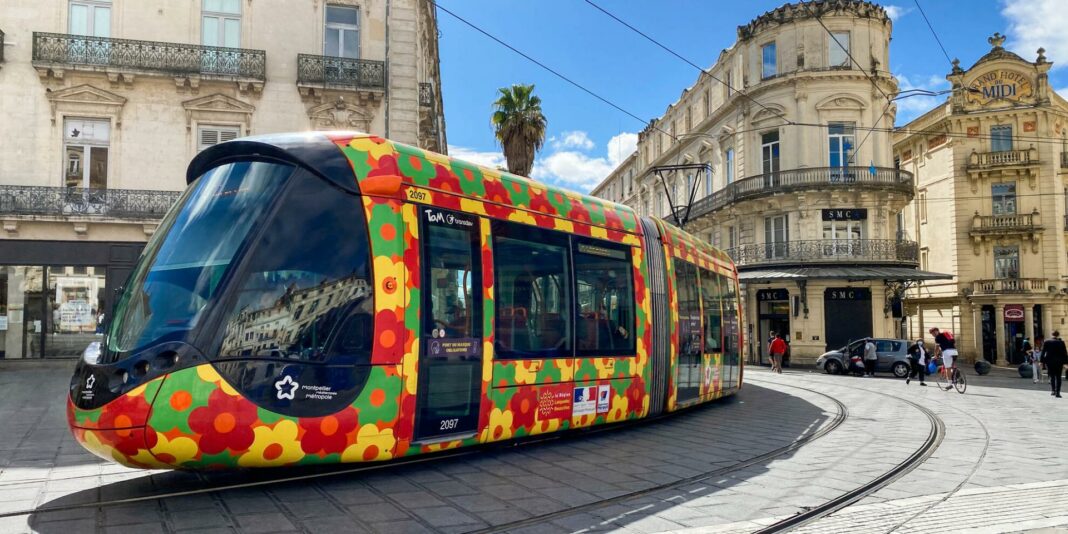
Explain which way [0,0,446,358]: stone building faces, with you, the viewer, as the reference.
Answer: facing the viewer

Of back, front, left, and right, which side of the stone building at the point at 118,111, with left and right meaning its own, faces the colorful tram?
front

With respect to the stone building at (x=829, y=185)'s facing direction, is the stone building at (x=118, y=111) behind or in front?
in front

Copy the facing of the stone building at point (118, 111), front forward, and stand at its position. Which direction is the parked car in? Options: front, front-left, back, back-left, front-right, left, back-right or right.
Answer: left

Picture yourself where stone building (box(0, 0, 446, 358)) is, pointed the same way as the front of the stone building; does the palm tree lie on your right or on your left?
on your left

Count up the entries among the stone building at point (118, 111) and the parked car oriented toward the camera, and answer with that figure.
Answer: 1

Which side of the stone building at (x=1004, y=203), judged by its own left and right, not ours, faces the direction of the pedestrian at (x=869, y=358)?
front

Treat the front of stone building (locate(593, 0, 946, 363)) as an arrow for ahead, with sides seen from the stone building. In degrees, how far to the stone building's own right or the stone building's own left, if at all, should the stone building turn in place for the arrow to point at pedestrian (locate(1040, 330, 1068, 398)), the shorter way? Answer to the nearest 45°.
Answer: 0° — it already faces them

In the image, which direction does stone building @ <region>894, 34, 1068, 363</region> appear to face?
toward the camera

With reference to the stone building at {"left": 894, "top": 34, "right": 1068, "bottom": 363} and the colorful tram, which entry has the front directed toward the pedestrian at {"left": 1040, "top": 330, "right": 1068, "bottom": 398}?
the stone building

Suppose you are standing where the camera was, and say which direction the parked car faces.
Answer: facing to the left of the viewer

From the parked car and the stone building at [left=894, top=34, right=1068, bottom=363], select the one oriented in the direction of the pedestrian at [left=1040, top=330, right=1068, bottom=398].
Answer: the stone building

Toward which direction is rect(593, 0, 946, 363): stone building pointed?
toward the camera

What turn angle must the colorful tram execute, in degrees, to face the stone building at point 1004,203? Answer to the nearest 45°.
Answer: approximately 180°

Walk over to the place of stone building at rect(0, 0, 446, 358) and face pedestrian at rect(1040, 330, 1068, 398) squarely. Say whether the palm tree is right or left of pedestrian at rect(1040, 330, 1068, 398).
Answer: left

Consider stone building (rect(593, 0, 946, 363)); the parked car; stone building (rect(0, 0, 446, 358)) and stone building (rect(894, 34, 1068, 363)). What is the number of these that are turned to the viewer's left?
1

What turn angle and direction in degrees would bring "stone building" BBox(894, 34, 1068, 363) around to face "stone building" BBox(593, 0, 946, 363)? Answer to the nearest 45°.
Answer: approximately 45° to its right
